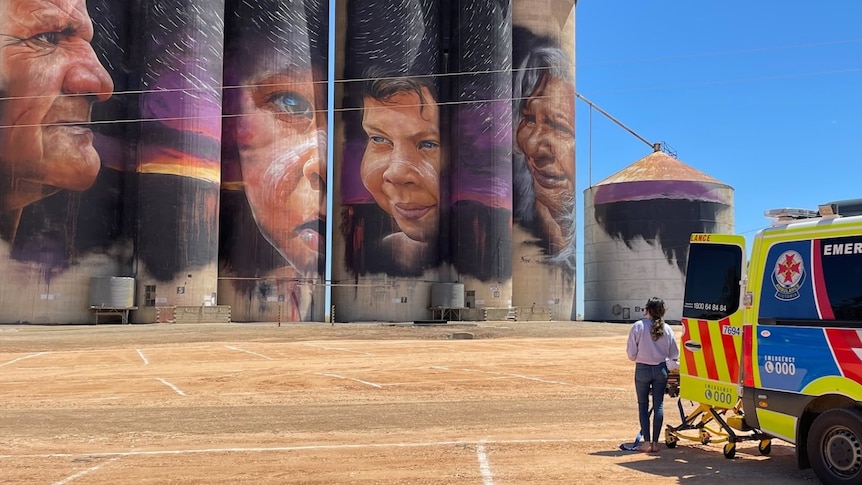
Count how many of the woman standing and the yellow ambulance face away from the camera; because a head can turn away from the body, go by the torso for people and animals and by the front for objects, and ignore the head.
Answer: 1

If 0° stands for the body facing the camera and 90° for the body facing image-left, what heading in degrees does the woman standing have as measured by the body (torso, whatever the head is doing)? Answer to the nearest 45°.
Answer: approximately 180°

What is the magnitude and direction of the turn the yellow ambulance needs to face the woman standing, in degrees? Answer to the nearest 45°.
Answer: approximately 180°

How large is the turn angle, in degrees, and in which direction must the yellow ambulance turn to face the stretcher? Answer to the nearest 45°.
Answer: approximately 180°

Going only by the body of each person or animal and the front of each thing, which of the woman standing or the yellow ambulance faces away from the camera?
the woman standing

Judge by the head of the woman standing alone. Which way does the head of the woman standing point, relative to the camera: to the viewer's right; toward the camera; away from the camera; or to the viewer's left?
away from the camera

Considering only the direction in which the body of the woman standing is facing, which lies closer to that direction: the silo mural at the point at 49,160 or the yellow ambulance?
the silo mural

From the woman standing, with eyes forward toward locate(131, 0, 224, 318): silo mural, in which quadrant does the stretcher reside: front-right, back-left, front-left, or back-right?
back-right

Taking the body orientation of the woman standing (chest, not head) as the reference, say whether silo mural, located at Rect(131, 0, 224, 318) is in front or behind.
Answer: in front
